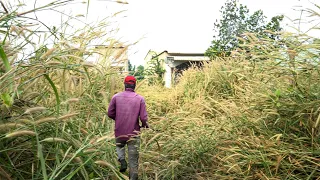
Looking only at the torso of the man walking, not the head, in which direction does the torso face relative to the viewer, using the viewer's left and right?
facing away from the viewer
